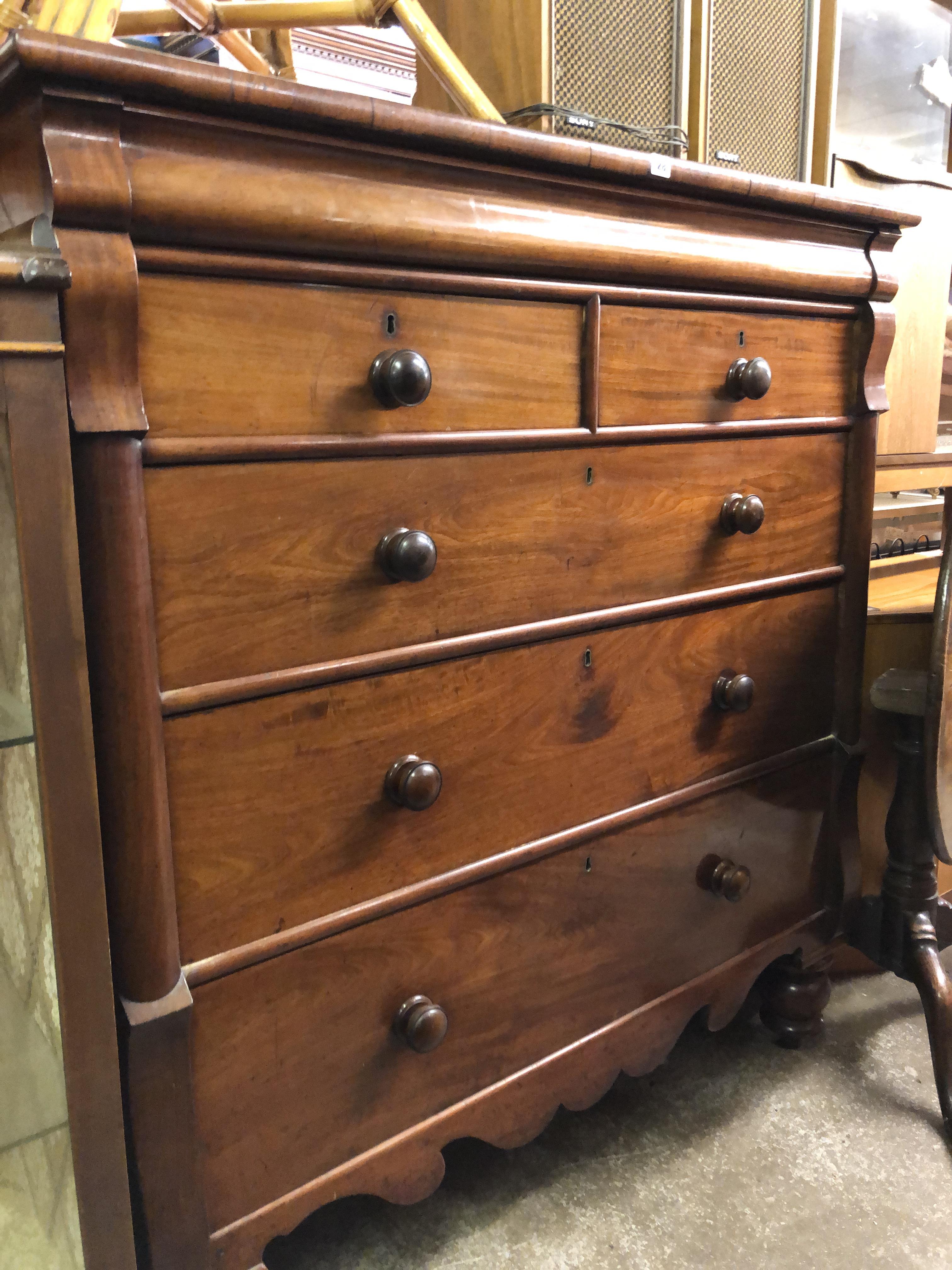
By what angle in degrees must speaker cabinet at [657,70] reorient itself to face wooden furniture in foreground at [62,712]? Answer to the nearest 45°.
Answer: approximately 90° to its right

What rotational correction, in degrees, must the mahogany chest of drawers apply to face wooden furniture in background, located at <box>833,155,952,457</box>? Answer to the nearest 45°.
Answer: approximately 90° to its left

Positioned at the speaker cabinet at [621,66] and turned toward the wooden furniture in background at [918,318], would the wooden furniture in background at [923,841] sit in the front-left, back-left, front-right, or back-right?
front-right

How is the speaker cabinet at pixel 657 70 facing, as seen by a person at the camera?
facing the viewer and to the right of the viewer

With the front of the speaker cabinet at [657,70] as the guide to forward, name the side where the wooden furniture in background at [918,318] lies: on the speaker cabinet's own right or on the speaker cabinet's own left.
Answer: on the speaker cabinet's own left
